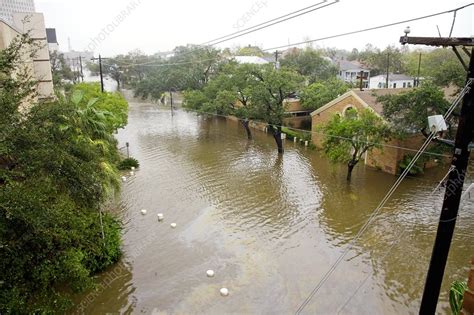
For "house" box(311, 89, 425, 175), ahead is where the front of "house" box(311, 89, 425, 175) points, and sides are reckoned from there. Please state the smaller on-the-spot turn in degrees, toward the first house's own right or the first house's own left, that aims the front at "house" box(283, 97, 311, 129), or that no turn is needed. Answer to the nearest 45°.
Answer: approximately 90° to the first house's own right

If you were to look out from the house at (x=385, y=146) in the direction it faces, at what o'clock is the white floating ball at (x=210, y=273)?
The white floating ball is roughly at 11 o'clock from the house.

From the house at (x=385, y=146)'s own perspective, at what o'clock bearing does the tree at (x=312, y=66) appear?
The tree is roughly at 4 o'clock from the house.

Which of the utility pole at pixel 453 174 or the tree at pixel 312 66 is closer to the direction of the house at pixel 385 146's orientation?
the utility pole

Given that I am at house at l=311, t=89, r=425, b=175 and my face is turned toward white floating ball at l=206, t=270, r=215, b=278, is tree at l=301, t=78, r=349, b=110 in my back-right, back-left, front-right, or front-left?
back-right

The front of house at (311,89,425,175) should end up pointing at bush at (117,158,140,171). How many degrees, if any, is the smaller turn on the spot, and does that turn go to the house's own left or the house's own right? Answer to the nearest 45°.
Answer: approximately 45° to the house's own right

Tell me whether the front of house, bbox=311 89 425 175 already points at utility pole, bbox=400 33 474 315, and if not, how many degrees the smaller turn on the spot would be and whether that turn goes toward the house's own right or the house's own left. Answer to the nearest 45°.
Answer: approximately 45° to the house's own left

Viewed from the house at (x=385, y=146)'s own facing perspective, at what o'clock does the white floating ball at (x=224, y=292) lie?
The white floating ball is roughly at 11 o'clock from the house.

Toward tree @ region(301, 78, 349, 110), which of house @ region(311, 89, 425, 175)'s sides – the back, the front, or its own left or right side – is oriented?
right

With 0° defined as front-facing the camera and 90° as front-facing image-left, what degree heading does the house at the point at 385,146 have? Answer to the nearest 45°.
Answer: approximately 45°

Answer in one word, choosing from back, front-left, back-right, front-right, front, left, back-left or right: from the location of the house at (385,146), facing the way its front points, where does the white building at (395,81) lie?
back-right
